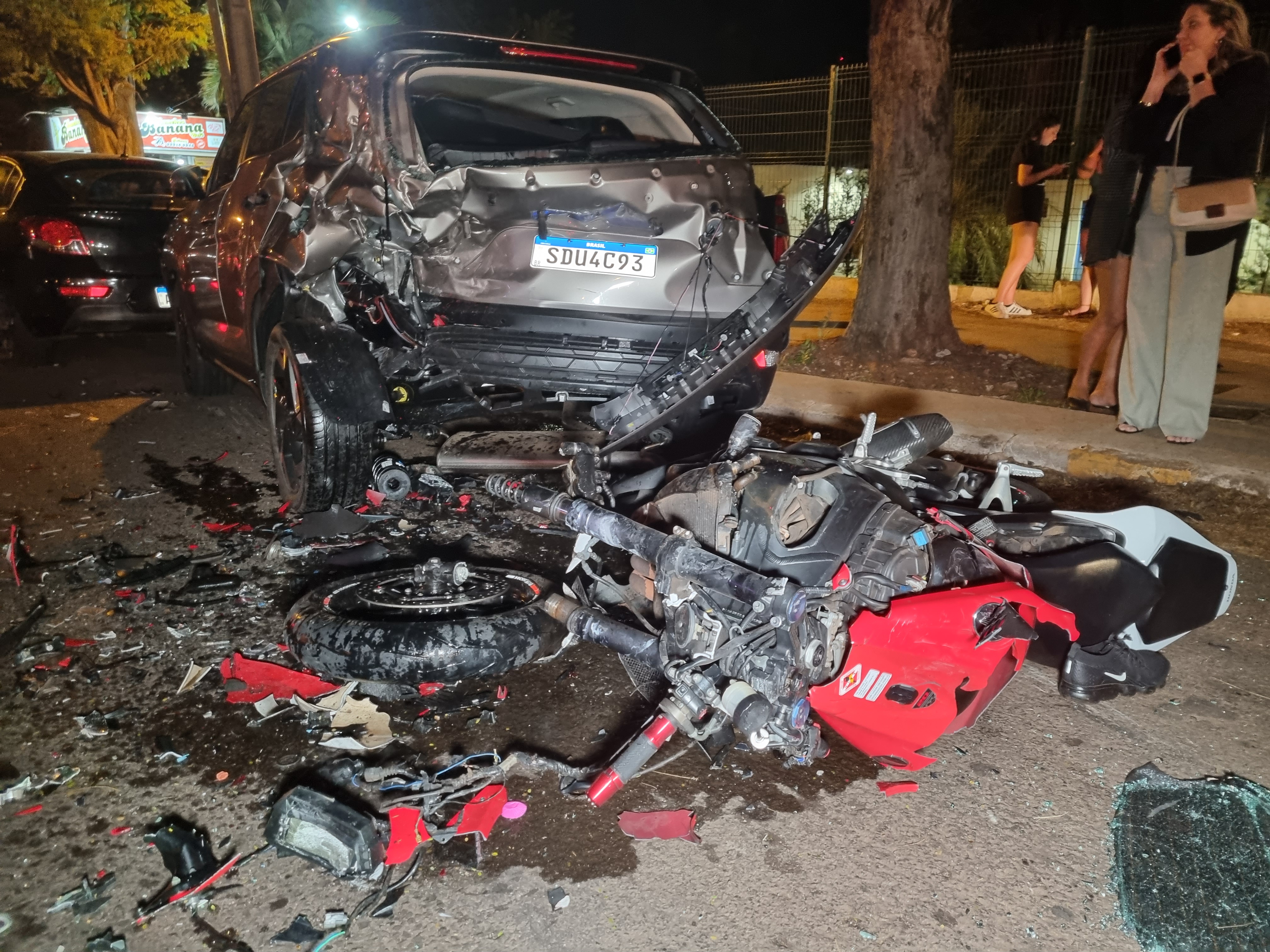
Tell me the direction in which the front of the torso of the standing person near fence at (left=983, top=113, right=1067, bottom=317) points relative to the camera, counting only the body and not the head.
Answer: to the viewer's right

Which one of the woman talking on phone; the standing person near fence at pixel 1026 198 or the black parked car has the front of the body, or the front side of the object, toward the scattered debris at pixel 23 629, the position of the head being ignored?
the woman talking on phone

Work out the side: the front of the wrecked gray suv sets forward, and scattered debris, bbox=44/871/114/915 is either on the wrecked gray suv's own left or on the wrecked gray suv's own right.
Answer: on the wrecked gray suv's own left

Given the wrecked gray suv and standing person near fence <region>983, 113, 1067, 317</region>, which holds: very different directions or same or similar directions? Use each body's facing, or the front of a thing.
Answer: very different directions

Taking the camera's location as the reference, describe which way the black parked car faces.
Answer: facing away from the viewer and to the left of the viewer

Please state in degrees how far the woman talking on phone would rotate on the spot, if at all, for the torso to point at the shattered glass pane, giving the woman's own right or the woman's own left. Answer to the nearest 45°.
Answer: approximately 45° to the woman's own left

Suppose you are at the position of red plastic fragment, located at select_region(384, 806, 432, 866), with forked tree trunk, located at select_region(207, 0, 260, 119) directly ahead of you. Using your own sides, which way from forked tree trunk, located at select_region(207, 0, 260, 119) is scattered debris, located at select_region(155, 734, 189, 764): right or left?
left

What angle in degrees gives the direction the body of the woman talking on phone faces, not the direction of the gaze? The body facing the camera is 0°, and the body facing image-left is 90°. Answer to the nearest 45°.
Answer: approximately 45°

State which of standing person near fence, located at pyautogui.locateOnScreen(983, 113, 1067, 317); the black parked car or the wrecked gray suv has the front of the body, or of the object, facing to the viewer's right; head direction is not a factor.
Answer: the standing person near fence
